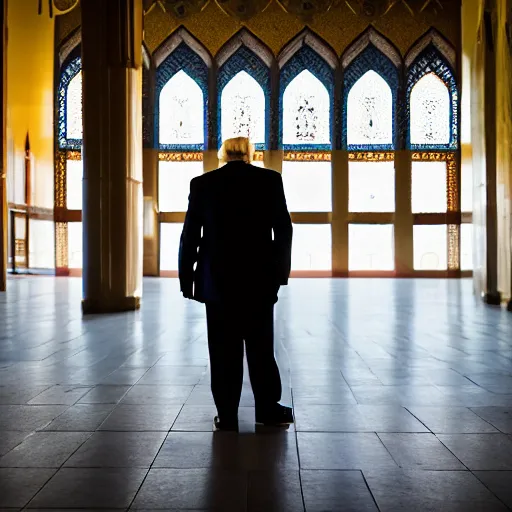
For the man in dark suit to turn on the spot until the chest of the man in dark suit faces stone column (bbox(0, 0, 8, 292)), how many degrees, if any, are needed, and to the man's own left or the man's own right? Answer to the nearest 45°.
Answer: approximately 45° to the man's own left

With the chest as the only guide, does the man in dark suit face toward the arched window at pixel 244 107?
yes

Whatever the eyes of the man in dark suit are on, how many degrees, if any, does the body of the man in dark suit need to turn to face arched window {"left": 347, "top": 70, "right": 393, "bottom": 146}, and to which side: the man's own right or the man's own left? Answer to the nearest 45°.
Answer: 0° — they already face it

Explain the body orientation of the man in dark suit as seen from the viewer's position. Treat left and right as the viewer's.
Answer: facing away from the viewer

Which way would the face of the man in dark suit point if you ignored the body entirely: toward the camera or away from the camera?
away from the camera

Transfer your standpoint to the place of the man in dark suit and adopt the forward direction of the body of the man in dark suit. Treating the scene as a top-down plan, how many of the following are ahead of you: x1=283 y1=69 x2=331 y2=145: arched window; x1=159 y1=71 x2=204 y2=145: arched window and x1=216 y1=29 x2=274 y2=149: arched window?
3

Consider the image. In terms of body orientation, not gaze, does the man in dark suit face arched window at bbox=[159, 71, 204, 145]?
yes
